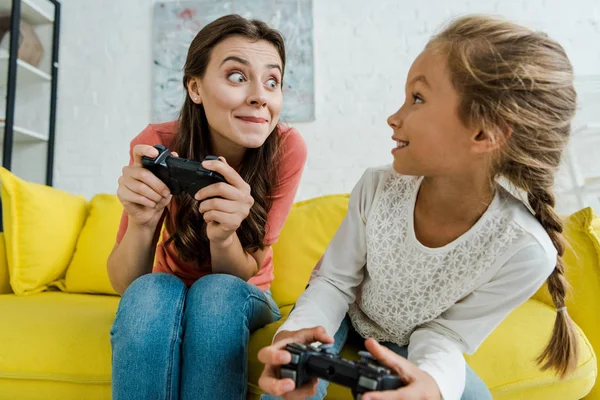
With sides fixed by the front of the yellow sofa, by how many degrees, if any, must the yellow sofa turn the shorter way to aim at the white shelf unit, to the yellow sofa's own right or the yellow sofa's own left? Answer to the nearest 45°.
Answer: approximately 135° to the yellow sofa's own right

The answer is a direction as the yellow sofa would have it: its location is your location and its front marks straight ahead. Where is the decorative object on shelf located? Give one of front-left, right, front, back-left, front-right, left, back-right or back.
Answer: back-right

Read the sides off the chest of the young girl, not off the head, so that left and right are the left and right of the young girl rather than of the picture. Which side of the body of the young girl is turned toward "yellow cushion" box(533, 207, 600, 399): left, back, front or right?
back

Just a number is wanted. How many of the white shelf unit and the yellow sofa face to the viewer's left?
0

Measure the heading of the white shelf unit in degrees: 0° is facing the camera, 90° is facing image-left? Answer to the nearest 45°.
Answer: approximately 315°

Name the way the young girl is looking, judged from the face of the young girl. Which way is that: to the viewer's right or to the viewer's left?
to the viewer's left

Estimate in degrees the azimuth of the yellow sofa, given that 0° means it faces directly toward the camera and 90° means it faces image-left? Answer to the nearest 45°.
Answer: approximately 0°
